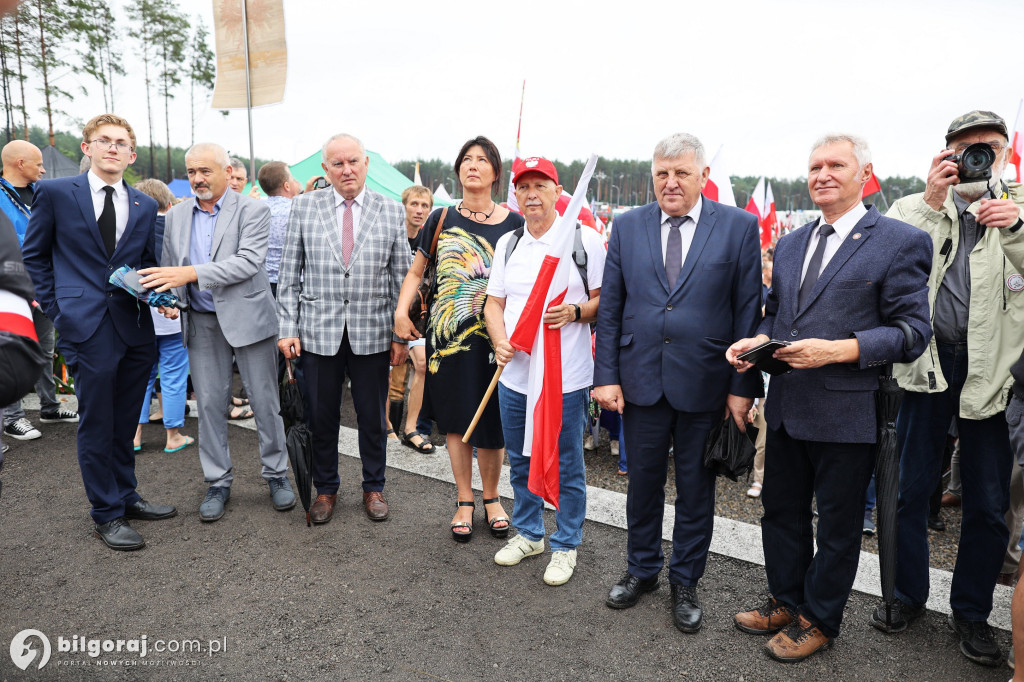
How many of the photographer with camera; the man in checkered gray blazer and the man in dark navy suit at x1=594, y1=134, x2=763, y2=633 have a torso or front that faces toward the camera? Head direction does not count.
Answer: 3

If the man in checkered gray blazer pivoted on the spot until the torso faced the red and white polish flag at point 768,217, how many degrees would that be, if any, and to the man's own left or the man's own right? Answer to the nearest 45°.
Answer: approximately 135° to the man's own left

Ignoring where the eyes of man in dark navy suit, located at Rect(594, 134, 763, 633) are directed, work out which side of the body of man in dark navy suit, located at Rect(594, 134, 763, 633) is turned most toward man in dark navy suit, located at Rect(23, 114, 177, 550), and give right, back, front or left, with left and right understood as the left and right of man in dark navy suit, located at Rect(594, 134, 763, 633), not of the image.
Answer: right

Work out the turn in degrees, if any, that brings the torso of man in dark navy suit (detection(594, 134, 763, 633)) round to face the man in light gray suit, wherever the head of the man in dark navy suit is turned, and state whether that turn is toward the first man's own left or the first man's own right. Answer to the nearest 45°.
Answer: approximately 90° to the first man's own right

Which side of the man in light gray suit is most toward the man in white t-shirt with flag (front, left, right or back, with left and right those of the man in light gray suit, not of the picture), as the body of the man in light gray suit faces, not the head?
left

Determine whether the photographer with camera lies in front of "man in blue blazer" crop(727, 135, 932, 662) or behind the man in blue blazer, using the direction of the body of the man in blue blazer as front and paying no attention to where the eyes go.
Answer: behind

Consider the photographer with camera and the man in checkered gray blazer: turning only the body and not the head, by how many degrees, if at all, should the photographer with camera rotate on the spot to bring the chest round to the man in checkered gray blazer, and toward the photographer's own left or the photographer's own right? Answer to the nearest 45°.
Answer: approximately 90° to the photographer's own right

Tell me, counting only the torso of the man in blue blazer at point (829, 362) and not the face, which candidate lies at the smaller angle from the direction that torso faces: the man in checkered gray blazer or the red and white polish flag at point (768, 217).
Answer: the man in checkered gray blazer
